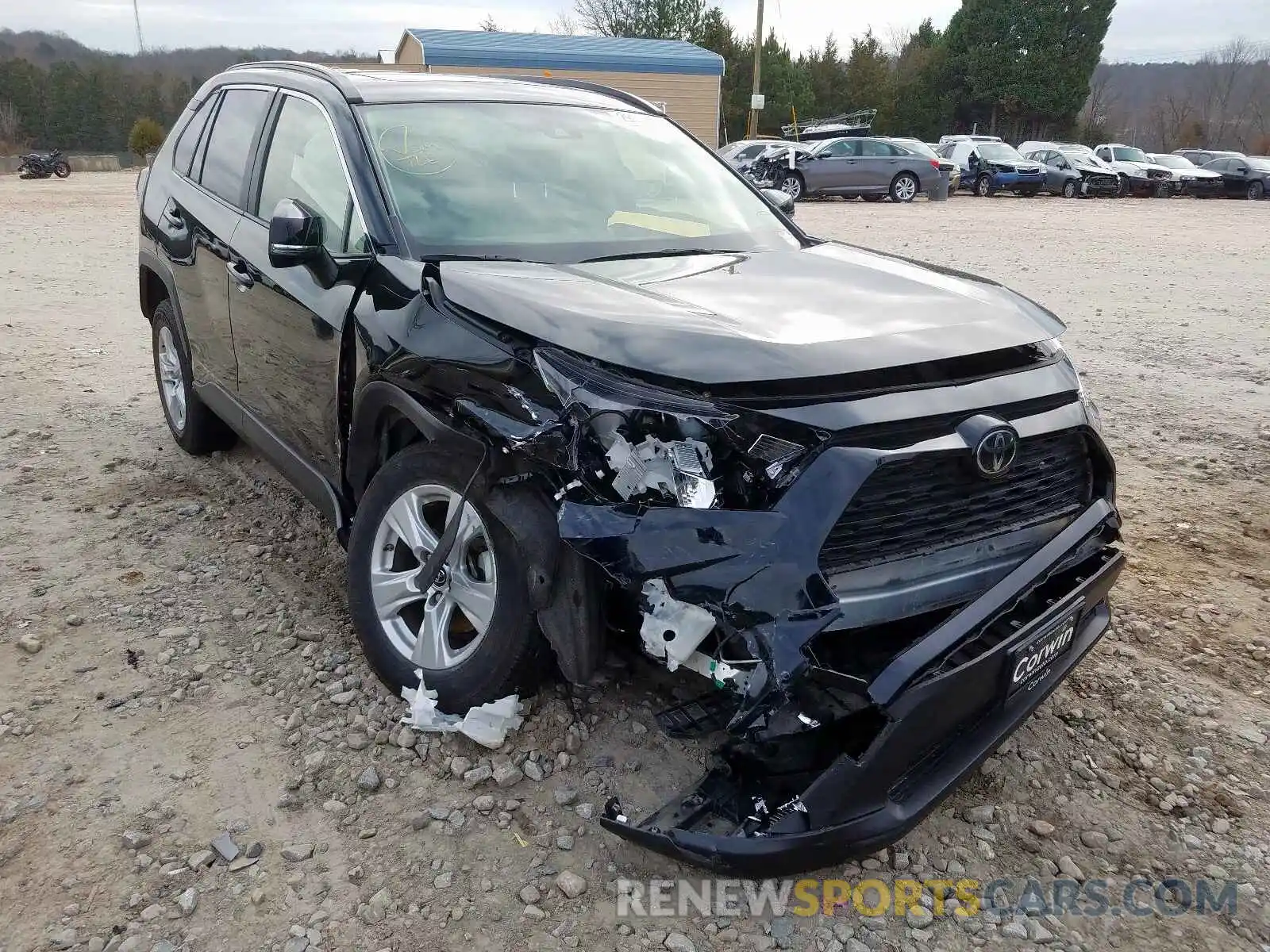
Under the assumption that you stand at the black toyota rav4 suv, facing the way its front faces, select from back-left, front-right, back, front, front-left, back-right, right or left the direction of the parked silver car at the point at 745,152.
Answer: back-left

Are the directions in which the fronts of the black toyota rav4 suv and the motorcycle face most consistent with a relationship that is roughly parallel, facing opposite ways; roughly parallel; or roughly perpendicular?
roughly perpendicular

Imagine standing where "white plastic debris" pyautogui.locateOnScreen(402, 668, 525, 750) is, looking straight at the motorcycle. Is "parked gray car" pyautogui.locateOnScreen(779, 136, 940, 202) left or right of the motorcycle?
right

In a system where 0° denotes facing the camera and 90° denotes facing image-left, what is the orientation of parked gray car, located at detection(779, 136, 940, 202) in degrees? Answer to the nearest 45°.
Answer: approximately 90°

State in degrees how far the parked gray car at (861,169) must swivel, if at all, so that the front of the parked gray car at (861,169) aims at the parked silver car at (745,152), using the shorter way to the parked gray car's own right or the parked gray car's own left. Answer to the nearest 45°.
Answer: approximately 45° to the parked gray car's own right

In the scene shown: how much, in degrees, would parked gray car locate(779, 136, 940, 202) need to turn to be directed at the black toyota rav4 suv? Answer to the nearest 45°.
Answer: approximately 90° to its left

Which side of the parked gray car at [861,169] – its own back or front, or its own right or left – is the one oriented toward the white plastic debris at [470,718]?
left
